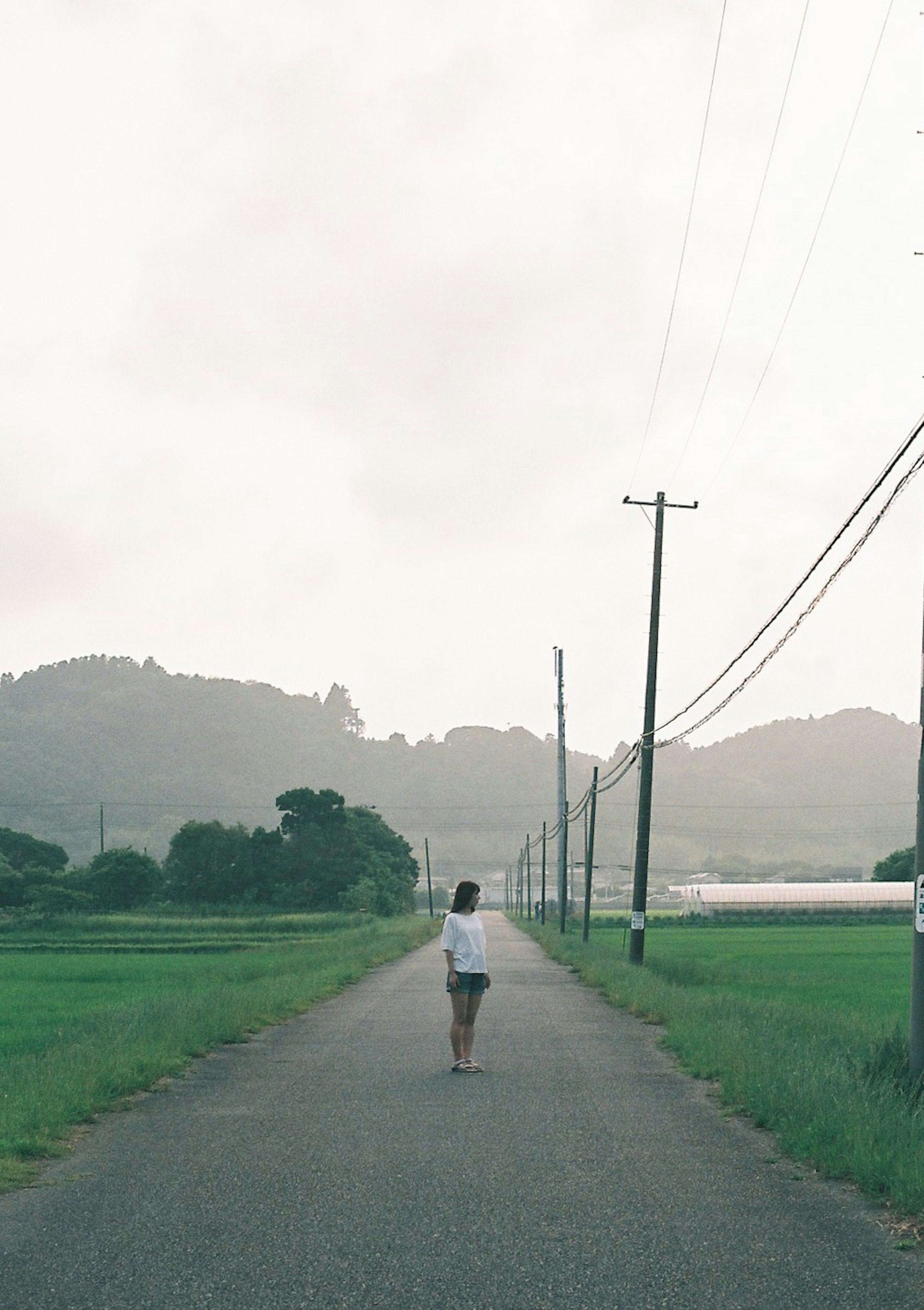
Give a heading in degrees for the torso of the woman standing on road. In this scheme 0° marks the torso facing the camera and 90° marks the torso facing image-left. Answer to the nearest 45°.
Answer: approximately 315°

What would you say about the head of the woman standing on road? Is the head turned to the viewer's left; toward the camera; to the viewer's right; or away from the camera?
to the viewer's right
